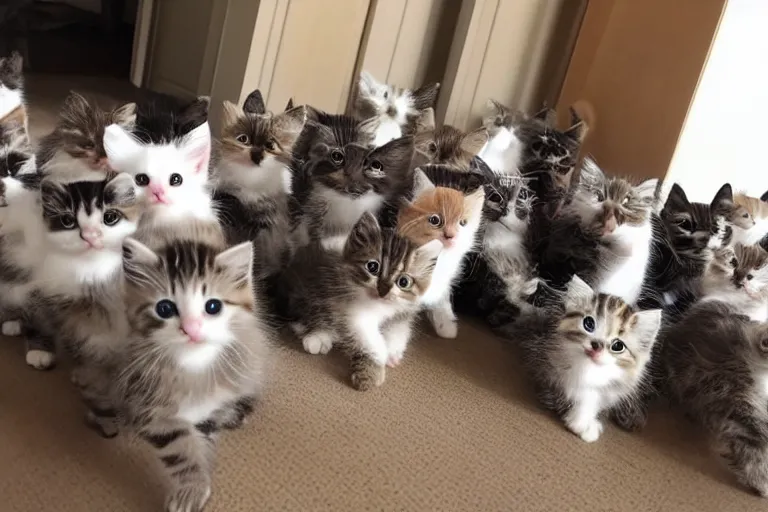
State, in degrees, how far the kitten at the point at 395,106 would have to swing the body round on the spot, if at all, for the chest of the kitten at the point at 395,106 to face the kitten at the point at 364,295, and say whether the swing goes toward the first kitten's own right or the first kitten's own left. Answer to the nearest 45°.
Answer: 0° — it already faces it

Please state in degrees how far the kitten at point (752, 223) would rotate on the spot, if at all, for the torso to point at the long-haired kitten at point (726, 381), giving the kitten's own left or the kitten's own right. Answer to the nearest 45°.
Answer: approximately 45° to the kitten's own left

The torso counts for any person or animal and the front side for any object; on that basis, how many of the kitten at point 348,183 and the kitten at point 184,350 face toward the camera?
2

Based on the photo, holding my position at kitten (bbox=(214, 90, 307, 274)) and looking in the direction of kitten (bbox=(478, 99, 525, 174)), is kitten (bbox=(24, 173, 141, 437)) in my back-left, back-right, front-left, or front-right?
back-right

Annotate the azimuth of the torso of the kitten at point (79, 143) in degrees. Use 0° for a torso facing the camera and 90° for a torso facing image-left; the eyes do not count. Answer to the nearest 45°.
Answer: approximately 315°
